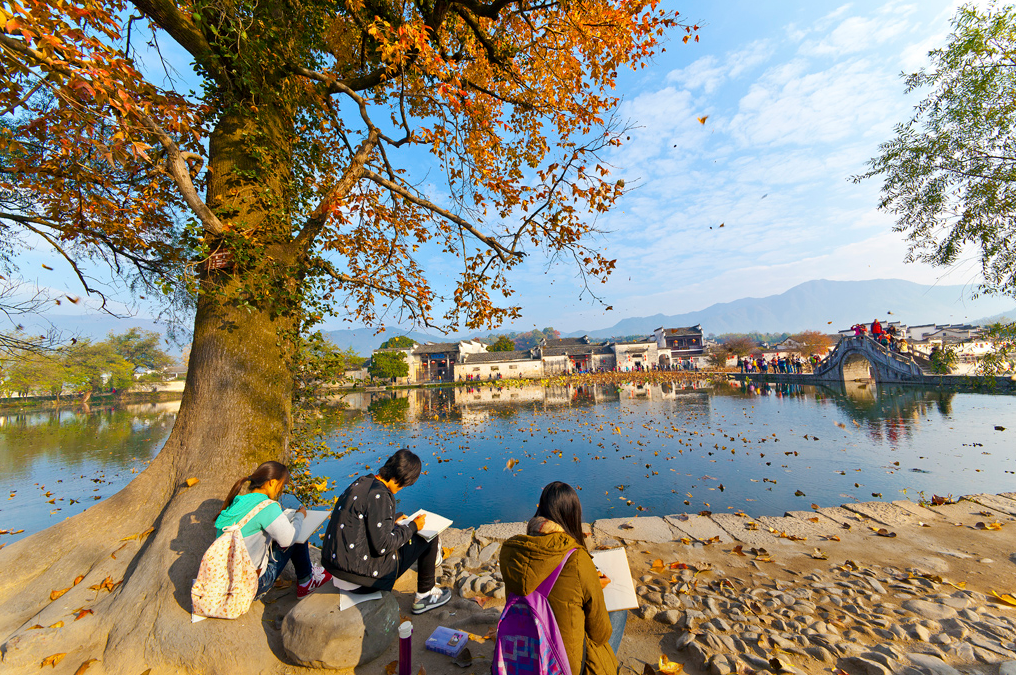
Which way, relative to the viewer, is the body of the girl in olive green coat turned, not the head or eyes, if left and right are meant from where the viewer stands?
facing away from the viewer and to the right of the viewer

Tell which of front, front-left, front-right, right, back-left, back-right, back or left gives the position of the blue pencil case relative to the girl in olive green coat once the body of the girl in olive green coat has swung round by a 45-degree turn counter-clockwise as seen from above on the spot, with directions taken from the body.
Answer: front-left

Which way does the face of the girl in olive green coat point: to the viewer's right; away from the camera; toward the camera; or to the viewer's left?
away from the camera

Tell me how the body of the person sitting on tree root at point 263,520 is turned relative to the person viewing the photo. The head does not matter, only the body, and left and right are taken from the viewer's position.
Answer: facing to the right of the viewer

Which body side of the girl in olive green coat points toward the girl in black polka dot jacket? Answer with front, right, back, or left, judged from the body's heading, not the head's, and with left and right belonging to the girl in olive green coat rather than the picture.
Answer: left

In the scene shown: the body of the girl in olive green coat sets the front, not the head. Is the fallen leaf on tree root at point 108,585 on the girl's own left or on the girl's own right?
on the girl's own left

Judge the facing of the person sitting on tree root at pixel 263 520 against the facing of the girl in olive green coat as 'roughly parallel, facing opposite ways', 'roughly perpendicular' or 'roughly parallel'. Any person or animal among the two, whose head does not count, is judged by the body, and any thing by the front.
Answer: roughly parallel

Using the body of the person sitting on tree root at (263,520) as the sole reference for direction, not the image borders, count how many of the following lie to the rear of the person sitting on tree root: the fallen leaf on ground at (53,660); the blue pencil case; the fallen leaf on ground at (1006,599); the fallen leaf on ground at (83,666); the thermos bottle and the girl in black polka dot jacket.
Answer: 2

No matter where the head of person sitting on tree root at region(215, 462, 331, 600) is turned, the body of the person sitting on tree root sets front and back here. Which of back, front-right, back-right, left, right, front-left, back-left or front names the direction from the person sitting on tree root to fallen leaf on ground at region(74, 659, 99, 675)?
back

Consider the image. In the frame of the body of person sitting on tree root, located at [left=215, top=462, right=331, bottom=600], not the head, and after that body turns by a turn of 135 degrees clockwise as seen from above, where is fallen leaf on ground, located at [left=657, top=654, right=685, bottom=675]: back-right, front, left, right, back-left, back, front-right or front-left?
left

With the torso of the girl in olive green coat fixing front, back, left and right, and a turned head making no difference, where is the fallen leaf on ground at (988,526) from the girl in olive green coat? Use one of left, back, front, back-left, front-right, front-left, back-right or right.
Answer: front

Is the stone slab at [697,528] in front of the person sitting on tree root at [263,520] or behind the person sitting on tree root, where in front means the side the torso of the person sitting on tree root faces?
in front

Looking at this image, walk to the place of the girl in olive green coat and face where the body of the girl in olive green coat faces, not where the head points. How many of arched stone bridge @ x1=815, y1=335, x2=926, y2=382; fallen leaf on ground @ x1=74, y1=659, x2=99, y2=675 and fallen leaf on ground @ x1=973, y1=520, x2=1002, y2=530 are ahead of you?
2

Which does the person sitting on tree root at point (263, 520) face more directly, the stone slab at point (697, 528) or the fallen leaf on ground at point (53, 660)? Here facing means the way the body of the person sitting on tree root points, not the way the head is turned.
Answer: the stone slab
